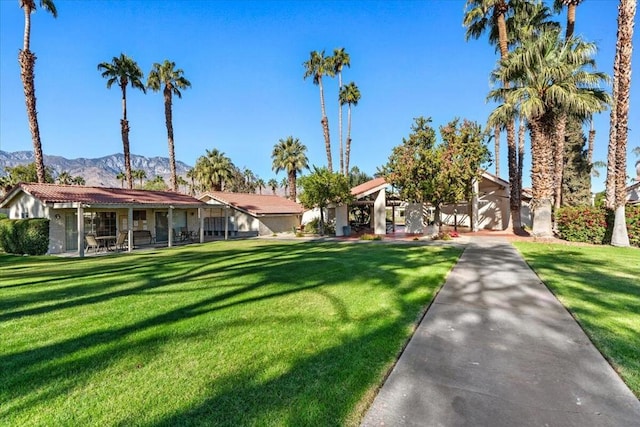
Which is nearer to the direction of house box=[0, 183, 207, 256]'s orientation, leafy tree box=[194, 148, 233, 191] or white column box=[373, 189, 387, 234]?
the white column

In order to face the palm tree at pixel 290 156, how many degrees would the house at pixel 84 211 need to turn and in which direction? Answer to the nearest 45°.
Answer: approximately 90° to its left

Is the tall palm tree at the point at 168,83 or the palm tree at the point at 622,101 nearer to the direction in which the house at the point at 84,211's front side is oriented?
the palm tree

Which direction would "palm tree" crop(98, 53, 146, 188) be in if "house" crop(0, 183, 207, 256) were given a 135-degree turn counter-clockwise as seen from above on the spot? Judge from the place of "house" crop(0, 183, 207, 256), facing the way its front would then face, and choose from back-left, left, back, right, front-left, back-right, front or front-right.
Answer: front

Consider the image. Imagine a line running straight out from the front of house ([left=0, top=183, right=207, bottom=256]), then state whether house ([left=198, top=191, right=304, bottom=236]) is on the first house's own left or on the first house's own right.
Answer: on the first house's own left

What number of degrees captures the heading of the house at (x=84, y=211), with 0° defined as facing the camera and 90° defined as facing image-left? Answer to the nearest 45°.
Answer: approximately 315°

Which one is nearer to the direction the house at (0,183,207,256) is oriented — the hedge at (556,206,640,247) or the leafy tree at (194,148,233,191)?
the hedge

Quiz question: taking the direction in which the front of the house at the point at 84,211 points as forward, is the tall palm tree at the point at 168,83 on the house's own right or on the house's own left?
on the house's own left
